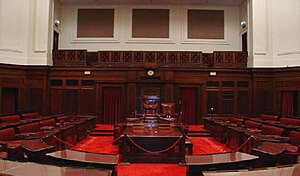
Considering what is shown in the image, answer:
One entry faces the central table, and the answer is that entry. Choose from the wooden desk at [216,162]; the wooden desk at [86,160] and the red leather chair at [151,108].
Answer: the red leather chair

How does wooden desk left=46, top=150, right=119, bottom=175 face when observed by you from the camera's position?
facing the viewer

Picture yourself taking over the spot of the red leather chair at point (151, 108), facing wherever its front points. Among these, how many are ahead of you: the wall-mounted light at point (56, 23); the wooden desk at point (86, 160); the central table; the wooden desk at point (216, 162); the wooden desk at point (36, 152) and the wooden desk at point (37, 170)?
5

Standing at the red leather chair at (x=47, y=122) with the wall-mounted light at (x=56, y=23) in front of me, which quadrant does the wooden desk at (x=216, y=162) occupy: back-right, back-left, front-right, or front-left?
back-right

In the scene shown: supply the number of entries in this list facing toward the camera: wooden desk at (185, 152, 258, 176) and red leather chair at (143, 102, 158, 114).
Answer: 2

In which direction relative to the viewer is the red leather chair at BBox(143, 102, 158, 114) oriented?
toward the camera

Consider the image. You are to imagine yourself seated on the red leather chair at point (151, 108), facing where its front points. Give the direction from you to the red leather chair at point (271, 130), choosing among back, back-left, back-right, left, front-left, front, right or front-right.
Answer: front-left

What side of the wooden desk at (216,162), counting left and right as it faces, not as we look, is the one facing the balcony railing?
back

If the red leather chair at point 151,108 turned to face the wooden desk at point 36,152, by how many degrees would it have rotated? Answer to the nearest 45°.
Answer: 0° — it already faces it

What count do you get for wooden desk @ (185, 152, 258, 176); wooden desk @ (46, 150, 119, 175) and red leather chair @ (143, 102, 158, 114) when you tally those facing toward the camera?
3

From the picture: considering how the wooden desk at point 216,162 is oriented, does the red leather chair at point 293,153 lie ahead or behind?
behind
